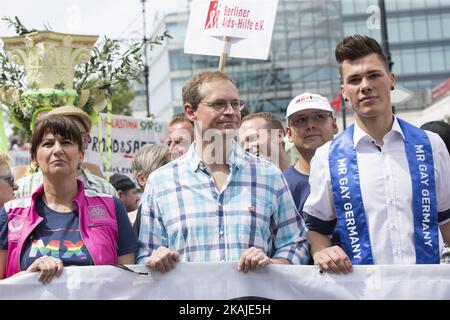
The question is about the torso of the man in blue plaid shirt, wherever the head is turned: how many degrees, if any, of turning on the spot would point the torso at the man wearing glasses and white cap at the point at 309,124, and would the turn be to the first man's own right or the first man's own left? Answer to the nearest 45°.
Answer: approximately 135° to the first man's own left

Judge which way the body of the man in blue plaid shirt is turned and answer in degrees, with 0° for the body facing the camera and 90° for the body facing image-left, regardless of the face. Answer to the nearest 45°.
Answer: approximately 0°

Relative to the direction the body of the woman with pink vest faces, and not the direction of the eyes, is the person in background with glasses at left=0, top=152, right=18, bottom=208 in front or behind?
behind

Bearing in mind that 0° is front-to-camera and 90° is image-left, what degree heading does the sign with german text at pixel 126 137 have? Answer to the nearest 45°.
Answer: approximately 0°

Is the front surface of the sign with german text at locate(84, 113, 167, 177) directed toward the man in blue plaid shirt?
yes

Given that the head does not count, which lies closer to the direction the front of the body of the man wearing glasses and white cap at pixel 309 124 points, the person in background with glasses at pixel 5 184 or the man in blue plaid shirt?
the man in blue plaid shirt

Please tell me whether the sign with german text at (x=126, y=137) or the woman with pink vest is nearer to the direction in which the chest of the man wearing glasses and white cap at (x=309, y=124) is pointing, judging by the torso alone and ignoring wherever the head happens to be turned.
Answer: the woman with pink vest
